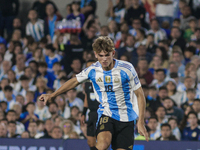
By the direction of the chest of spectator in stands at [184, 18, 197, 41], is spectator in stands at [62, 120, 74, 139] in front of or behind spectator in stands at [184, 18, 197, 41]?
in front

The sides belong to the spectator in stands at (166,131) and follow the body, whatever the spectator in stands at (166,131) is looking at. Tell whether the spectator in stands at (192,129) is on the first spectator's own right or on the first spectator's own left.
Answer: on the first spectator's own left

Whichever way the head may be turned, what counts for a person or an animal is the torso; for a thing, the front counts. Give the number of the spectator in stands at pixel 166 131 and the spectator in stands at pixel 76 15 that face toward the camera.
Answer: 2

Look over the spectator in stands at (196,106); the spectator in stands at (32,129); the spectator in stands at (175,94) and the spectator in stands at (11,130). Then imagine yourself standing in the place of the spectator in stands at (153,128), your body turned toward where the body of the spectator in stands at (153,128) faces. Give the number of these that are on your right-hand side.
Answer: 2

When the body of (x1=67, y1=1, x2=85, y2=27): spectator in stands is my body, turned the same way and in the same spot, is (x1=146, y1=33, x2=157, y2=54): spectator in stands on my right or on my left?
on my left

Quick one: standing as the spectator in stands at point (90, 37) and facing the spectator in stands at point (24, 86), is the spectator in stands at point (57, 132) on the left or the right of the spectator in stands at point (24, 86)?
left

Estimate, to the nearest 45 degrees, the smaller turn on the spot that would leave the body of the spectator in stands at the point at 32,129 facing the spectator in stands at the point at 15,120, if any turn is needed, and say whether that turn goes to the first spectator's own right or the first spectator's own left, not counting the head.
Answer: approximately 135° to the first spectator's own right

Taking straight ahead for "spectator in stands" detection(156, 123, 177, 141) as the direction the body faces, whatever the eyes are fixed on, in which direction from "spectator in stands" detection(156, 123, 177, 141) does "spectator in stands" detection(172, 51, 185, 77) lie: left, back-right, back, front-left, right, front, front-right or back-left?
back
